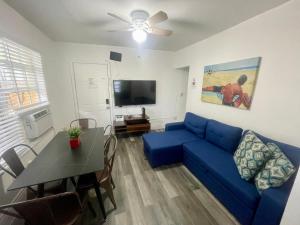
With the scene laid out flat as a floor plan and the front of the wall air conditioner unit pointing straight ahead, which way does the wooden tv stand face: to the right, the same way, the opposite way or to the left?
to the right

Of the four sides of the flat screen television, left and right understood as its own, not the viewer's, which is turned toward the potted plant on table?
front

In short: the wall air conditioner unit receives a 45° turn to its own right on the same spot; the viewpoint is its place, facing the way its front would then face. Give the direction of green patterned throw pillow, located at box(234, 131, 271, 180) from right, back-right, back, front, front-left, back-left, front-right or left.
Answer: front-left

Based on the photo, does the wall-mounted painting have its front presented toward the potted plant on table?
yes

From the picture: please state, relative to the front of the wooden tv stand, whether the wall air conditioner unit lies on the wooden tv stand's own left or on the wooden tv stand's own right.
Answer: on the wooden tv stand's own right

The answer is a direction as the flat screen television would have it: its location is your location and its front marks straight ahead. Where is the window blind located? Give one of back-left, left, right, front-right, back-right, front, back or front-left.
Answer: front-right

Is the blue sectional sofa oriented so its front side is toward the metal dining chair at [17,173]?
yes

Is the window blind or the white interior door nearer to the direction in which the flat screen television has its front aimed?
the window blind

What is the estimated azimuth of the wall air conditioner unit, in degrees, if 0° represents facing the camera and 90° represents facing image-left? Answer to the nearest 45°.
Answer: approximately 315°

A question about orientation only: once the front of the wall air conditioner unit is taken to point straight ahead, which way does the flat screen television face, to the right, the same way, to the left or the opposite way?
to the right

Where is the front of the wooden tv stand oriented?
toward the camera

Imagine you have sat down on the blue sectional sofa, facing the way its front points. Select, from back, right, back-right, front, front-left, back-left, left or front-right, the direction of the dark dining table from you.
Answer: front

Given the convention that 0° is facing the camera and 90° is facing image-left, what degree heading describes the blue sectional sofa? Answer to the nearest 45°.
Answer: approximately 45°

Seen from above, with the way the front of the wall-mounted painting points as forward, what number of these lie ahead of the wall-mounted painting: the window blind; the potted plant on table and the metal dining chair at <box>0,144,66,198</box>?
3

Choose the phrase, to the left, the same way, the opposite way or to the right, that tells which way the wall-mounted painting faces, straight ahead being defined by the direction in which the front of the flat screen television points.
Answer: to the right

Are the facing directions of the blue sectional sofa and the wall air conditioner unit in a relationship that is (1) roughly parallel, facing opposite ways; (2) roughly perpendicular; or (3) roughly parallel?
roughly parallel, facing opposite ways

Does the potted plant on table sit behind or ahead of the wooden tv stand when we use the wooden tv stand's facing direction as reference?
ahead

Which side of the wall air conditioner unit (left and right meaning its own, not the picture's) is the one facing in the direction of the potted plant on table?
front

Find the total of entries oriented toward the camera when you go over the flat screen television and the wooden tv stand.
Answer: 2

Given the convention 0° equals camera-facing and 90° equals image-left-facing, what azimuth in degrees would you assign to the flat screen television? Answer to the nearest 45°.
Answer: approximately 0°

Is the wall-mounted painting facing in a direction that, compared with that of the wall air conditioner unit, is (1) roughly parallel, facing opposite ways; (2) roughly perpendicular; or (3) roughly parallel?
roughly parallel, facing opposite ways

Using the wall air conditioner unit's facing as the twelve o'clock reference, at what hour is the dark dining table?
The dark dining table is roughly at 1 o'clock from the wall air conditioner unit.
